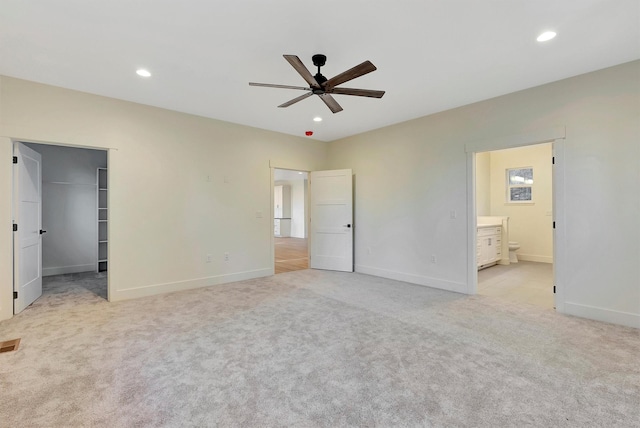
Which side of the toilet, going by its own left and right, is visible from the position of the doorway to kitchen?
right

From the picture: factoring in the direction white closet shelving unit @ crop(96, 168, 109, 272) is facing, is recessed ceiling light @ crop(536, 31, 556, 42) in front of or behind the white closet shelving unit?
in front

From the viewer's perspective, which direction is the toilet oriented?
to the viewer's right

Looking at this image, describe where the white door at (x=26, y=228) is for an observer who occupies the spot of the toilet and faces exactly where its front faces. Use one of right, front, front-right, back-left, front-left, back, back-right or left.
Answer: back-right
